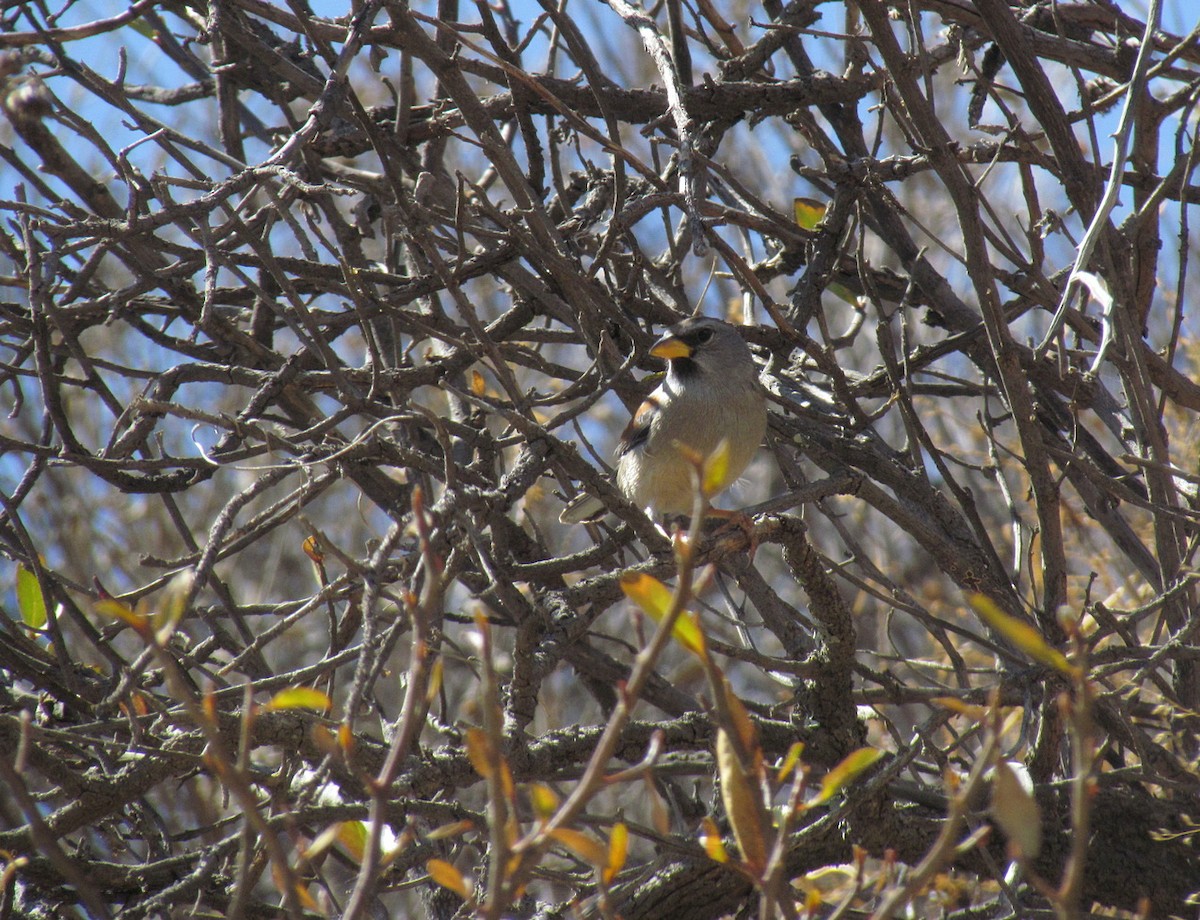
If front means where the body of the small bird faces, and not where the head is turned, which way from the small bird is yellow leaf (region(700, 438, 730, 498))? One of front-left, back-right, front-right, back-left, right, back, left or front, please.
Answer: front-right

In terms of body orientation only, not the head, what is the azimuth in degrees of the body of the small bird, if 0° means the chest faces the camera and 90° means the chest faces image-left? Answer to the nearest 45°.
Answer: approximately 315°

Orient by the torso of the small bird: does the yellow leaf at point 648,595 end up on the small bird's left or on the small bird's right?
on the small bird's right

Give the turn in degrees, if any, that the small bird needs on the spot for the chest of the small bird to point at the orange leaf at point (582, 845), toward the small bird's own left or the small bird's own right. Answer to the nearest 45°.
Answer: approximately 45° to the small bird's own right

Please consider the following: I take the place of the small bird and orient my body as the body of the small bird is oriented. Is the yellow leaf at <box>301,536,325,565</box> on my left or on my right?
on my right

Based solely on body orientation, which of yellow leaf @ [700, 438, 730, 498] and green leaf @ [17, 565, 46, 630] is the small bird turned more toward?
the yellow leaf

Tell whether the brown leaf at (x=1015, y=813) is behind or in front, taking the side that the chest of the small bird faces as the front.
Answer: in front

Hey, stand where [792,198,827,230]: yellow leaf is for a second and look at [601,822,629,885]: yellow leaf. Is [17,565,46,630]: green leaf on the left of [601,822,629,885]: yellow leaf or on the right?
right

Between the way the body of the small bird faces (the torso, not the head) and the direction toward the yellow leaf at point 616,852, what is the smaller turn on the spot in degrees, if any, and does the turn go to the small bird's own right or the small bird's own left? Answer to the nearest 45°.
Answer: approximately 45° to the small bird's own right
